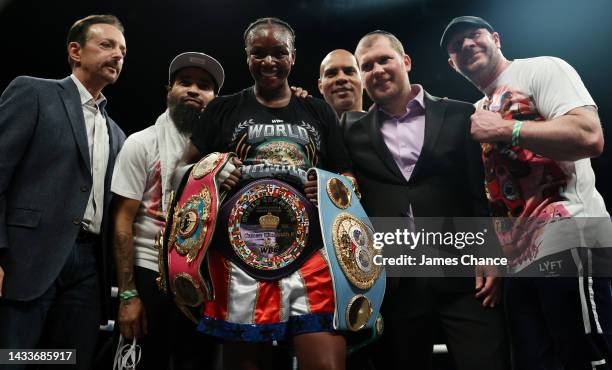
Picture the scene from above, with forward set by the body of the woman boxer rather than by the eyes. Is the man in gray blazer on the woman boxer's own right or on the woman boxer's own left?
on the woman boxer's own right

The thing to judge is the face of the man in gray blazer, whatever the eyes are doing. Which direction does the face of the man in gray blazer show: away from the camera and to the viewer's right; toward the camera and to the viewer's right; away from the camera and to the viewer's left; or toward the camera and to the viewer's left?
toward the camera and to the viewer's right

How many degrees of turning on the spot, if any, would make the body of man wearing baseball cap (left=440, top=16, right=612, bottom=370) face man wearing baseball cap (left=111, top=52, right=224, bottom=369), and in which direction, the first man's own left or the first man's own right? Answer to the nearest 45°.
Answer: approximately 45° to the first man's own right

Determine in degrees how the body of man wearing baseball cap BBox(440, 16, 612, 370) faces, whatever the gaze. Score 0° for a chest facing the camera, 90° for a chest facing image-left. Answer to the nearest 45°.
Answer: approximately 45°

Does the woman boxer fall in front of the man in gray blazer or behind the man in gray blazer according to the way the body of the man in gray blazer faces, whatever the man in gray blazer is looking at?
in front

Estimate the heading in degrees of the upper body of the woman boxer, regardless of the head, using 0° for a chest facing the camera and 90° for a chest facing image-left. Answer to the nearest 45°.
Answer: approximately 0°

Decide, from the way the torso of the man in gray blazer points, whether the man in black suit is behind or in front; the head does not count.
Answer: in front
